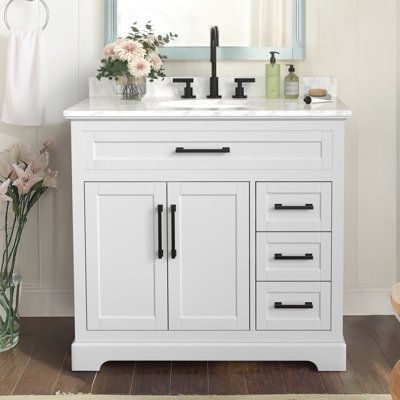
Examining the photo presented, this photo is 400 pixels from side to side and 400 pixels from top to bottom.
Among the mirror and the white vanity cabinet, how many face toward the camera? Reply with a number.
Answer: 2

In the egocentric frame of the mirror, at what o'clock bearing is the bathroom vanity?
The bathroom vanity is roughly at 12 o'clock from the mirror.

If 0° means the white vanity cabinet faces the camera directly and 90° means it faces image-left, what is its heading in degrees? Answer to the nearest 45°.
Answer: approximately 0°

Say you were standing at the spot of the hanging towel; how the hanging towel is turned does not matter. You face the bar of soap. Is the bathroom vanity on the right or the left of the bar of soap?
right

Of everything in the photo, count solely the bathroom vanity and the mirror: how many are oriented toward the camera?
2
